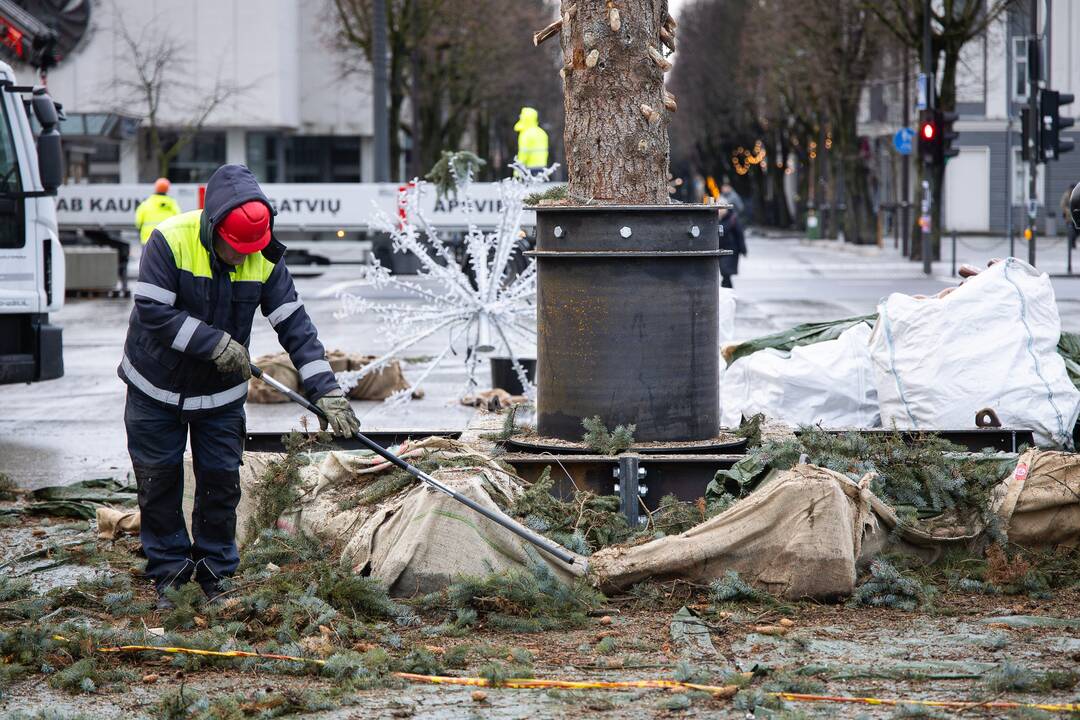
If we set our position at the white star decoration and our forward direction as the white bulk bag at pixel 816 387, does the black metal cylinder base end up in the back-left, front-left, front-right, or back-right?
front-right

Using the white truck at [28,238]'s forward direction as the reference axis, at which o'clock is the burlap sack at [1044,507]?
The burlap sack is roughly at 2 o'clock from the white truck.

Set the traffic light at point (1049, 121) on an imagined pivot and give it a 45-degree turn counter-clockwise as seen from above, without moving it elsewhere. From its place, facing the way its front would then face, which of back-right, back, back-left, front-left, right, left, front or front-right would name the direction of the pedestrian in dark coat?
back

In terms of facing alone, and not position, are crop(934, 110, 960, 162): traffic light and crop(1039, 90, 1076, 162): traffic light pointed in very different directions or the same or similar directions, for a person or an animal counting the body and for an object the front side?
same or similar directions

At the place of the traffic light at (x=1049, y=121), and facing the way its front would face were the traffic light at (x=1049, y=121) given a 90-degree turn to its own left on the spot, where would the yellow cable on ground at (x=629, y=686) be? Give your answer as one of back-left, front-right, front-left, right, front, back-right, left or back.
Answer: back

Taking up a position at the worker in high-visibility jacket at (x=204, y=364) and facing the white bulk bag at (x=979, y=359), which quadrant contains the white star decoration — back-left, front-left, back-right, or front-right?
front-left

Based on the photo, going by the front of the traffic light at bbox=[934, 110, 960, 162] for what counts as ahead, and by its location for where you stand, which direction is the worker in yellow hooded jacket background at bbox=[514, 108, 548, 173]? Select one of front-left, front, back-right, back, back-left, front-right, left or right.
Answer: back-right

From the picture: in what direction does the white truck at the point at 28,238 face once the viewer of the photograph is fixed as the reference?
facing to the right of the viewer
